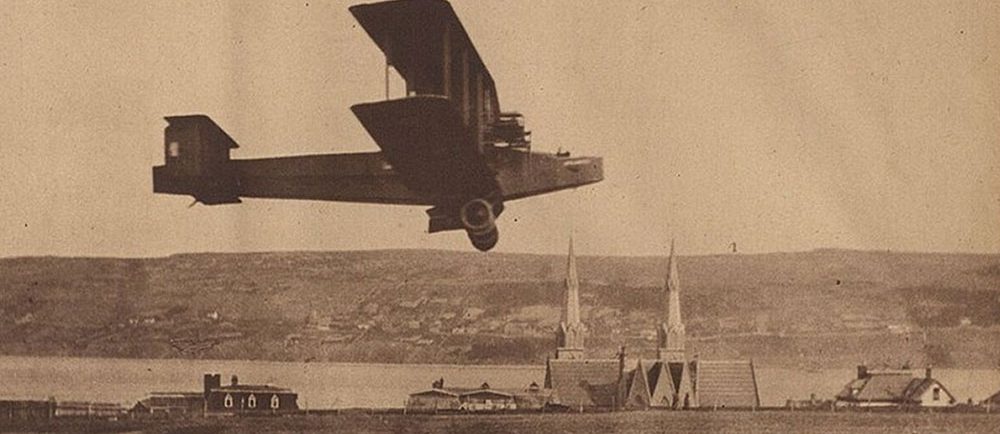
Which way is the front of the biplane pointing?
to the viewer's right
